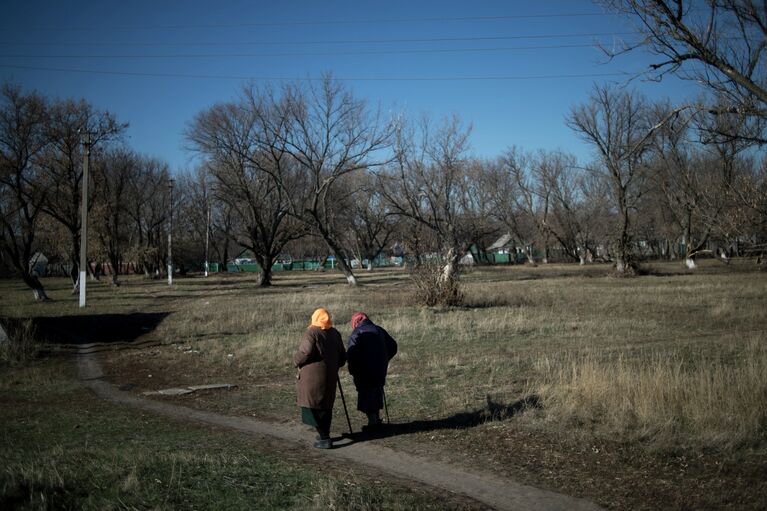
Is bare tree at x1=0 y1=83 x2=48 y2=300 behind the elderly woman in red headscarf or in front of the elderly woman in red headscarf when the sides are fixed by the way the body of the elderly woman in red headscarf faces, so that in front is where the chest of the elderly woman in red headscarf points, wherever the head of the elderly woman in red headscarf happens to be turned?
in front

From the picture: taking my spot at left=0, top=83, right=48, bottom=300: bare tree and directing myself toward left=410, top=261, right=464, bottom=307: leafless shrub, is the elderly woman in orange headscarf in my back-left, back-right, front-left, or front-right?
front-right

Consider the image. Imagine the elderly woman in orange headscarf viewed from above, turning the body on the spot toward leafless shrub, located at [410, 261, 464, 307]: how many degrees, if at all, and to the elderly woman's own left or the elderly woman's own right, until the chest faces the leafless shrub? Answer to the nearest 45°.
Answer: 0° — they already face it

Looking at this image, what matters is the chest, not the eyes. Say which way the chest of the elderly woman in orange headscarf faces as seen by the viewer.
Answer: away from the camera

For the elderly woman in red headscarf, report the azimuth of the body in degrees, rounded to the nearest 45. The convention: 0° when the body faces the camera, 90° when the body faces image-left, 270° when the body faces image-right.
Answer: approximately 135°

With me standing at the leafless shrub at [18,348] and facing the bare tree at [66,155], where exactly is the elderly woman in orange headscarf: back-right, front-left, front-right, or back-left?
back-right

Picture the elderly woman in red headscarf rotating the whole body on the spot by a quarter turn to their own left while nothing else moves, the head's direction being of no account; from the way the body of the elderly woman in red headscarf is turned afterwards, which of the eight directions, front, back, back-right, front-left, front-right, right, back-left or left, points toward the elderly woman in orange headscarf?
front

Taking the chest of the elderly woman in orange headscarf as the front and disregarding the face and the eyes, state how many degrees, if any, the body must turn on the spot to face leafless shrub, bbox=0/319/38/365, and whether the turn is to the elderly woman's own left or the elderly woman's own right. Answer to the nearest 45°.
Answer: approximately 45° to the elderly woman's own left

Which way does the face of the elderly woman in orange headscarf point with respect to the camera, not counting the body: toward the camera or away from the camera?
away from the camera

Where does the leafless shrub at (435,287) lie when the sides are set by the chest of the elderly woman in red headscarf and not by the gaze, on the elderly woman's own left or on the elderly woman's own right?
on the elderly woman's own right

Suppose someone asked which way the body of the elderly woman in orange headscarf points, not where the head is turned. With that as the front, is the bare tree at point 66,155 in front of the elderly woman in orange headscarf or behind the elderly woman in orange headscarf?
in front
